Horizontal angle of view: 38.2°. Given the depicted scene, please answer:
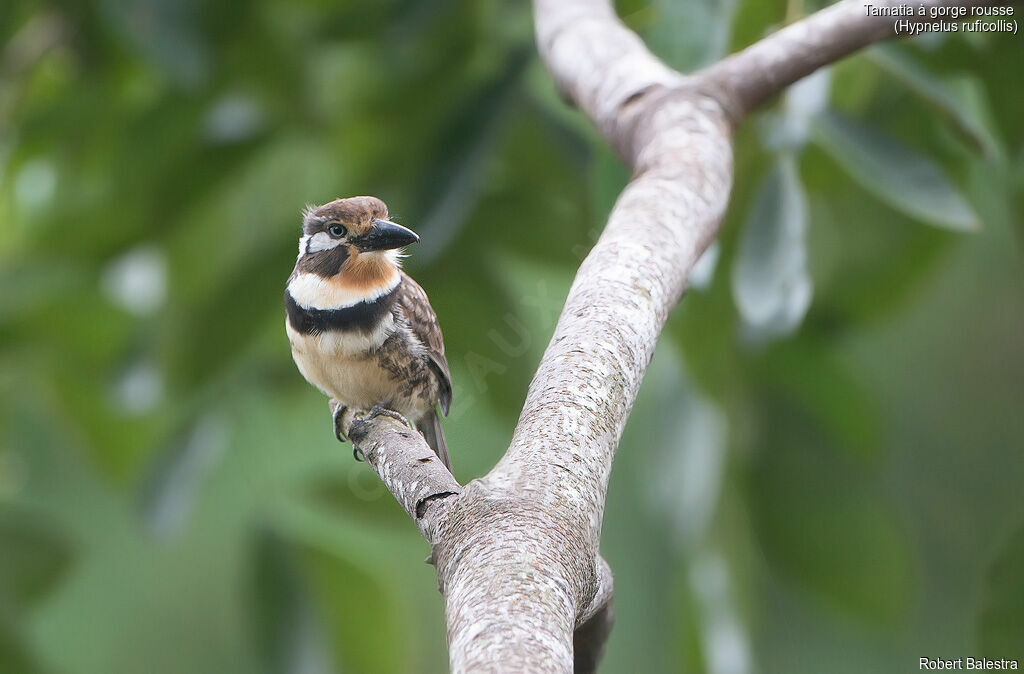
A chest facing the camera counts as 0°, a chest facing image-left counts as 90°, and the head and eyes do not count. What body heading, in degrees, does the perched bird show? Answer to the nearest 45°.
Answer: approximately 45°

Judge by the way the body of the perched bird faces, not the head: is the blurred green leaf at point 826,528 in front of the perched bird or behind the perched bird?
behind

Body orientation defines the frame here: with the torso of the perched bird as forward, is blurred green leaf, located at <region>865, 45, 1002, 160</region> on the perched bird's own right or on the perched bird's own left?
on the perched bird's own left

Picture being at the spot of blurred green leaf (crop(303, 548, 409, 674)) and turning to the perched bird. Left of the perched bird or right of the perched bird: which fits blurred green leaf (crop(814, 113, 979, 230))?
left

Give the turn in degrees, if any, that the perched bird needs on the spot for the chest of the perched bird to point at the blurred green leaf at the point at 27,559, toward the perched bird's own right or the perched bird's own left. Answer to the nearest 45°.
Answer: approximately 90° to the perched bird's own right

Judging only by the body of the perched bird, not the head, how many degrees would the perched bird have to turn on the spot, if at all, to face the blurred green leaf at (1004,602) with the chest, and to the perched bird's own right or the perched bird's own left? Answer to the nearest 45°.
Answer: approximately 135° to the perched bird's own left

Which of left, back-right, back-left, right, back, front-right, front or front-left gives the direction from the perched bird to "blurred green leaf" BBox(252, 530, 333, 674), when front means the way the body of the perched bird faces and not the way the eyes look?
back-right

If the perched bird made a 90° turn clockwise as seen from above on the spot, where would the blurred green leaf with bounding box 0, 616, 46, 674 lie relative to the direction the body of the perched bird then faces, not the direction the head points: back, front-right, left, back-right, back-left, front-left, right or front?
front

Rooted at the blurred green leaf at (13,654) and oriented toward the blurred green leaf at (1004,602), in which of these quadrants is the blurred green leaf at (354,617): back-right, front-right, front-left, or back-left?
front-left

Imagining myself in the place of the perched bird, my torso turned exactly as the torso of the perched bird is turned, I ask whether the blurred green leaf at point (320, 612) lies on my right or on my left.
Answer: on my right

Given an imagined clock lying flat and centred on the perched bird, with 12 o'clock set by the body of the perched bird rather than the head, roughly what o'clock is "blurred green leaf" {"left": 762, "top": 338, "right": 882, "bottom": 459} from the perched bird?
The blurred green leaf is roughly at 7 o'clock from the perched bird.

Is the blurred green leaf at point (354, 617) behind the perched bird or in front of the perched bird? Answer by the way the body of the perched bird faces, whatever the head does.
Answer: behind
